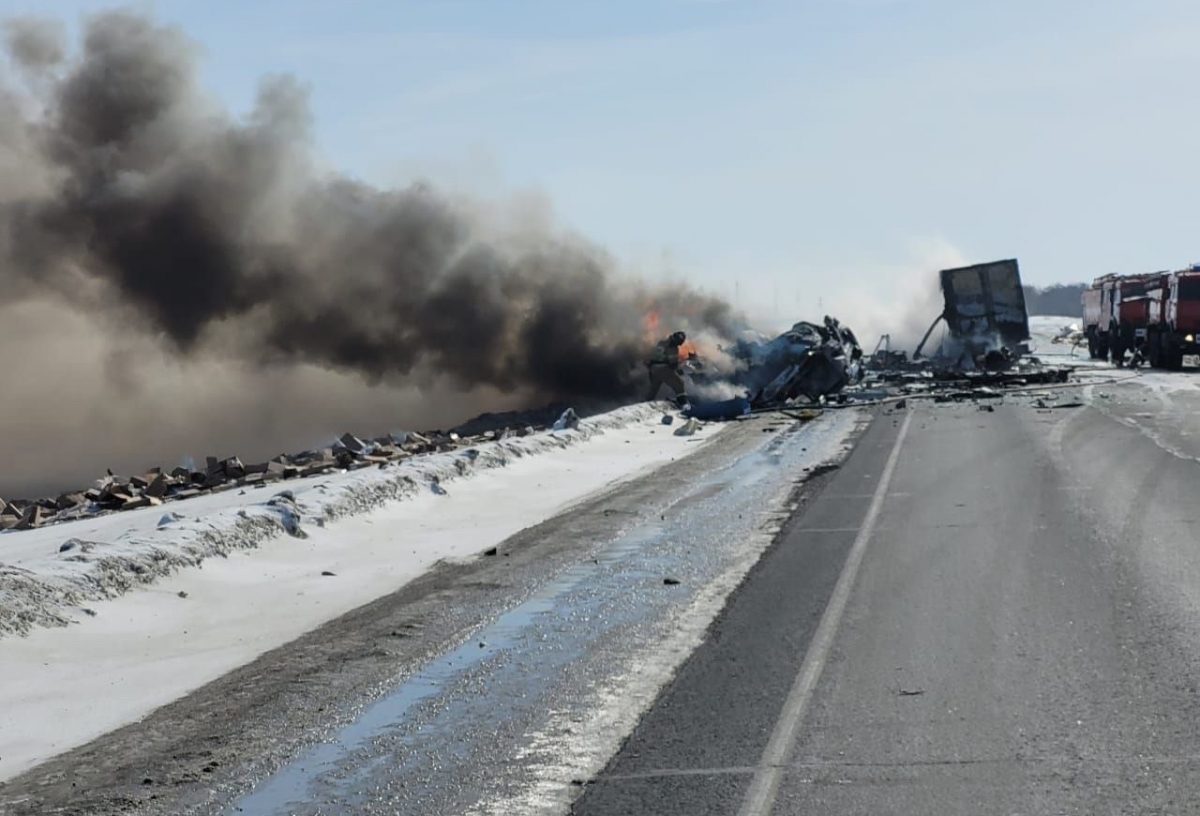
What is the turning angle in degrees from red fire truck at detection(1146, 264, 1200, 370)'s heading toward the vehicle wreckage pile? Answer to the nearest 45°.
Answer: approximately 45° to its right

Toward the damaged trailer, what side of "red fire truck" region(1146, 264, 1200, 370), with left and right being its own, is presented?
right

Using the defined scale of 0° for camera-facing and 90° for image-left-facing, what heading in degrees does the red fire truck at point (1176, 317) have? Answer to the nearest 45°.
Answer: approximately 0°

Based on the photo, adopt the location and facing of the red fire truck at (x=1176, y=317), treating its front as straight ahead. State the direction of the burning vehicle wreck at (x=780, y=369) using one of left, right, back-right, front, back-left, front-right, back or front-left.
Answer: front-right
